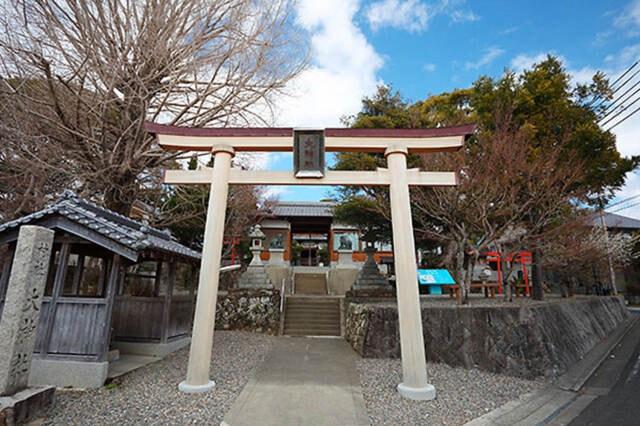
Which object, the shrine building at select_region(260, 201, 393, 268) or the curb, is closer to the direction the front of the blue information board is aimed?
the curb

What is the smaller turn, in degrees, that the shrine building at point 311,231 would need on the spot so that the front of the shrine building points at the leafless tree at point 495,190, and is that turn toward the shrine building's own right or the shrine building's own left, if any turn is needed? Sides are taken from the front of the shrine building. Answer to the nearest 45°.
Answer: approximately 45° to the shrine building's own left

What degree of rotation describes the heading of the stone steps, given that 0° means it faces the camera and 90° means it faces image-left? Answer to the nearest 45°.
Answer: approximately 0°

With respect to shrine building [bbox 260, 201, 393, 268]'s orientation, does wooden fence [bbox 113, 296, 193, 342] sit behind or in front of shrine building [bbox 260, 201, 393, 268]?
in front

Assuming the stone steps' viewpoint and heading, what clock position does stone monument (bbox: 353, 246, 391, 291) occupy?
The stone monument is roughly at 8 o'clock from the stone steps.

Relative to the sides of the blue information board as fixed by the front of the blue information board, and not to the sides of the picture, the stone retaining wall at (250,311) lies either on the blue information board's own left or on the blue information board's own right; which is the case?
on the blue information board's own right

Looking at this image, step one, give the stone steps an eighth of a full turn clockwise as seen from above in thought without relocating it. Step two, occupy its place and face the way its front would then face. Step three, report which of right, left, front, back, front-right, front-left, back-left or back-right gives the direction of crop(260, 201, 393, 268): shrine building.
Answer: back-right

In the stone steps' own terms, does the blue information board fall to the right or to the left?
on its left

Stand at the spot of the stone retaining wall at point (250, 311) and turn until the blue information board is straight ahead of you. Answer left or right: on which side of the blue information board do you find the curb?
right

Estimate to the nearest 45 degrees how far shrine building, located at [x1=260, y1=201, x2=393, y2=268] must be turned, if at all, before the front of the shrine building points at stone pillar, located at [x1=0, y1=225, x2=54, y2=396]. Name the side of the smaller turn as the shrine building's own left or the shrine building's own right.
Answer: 0° — it already faces it

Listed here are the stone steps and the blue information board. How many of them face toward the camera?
2
